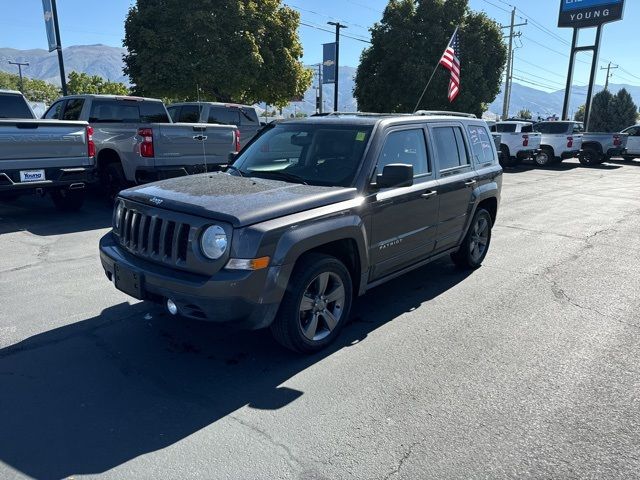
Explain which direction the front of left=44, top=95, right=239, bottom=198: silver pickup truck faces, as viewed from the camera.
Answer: facing away from the viewer and to the left of the viewer

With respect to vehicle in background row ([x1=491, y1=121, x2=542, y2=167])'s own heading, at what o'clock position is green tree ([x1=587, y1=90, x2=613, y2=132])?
The green tree is roughly at 2 o'clock from the vehicle in background row.

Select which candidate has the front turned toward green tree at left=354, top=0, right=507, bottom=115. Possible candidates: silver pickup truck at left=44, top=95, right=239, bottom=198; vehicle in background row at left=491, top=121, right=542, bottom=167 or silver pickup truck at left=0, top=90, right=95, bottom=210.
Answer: the vehicle in background row

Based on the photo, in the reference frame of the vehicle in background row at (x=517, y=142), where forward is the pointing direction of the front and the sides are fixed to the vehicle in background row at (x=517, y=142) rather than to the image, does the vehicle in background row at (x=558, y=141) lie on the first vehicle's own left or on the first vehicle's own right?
on the first vehicle's own right

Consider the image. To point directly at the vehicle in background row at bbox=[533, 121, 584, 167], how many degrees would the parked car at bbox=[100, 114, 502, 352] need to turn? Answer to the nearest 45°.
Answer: approximately 180°

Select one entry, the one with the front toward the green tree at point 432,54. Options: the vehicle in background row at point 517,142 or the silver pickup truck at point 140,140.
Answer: the vehicle in background row

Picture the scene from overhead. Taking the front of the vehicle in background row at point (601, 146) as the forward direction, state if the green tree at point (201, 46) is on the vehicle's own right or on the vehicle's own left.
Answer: on the vehicle's own left

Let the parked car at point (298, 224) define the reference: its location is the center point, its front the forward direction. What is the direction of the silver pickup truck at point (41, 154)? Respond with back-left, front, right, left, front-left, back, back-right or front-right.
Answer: right

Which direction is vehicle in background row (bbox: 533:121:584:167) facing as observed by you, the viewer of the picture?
facing away from the viewer and to the left of the viewer

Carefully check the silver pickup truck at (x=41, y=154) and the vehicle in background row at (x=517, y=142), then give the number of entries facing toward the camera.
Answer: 0

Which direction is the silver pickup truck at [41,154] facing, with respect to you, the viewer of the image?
facing away from the viewer and to the left of the viewer

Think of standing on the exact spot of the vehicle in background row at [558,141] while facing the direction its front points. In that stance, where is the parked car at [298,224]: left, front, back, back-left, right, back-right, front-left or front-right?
back-left
